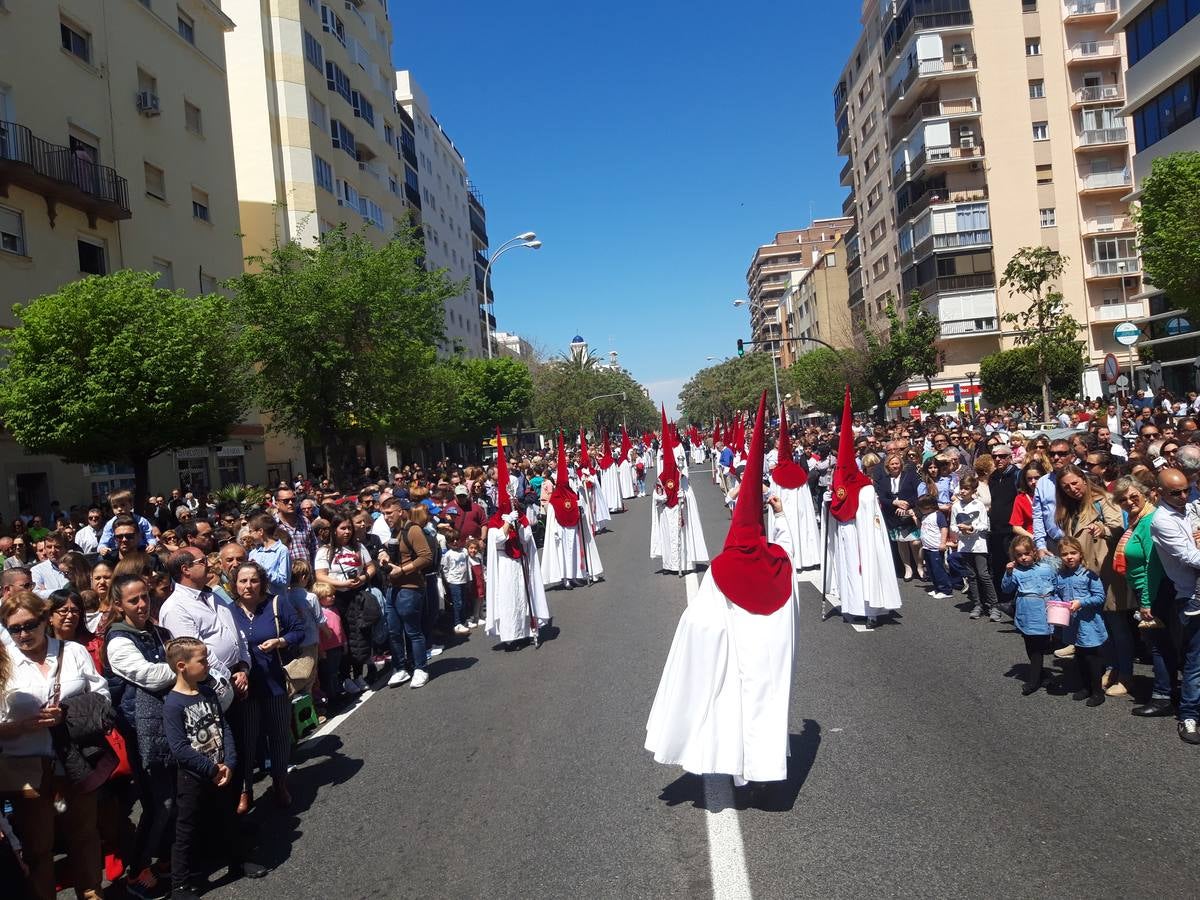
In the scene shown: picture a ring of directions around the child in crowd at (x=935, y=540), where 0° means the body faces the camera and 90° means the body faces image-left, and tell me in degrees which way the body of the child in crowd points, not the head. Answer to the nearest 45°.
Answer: approximately 45°

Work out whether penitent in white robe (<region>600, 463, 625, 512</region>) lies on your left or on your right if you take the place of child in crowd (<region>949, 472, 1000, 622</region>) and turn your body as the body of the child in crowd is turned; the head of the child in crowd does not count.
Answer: on your right

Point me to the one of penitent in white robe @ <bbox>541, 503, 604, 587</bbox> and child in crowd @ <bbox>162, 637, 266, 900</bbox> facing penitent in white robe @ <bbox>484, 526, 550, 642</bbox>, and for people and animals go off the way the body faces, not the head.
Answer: penitent in white robe @ <bbox>541, 503, 604, 587</bbox>

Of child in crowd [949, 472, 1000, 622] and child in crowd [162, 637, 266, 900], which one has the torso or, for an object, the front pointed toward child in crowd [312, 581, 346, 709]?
child in crowd [949, 472, 1000, 622]

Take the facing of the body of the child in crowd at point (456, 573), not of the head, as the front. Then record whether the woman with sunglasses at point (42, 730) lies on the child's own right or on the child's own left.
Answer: on the child's own right

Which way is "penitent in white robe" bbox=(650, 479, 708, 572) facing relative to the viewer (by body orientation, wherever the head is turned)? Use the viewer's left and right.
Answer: facing the viewer

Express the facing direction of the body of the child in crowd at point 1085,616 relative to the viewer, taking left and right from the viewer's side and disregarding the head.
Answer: facing the viewer and to the left of the viewer

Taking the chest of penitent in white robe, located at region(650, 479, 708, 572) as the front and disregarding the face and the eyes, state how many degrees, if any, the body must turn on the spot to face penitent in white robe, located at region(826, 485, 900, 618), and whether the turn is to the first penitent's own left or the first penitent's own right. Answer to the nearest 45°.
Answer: approximately 45° to the first penitent's own left

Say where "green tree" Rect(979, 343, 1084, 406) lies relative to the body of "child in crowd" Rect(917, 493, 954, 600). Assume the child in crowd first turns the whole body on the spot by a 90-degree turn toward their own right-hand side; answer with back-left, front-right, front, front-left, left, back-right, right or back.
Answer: front-right

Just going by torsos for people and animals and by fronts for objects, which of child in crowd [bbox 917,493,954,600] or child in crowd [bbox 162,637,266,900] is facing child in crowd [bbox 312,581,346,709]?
child in crowd [bbox 917,493,954,600]

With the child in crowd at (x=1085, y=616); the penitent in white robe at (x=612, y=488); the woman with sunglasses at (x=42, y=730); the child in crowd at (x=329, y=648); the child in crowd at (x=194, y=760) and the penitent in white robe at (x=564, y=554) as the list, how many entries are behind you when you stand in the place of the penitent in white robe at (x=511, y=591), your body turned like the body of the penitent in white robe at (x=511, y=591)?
2

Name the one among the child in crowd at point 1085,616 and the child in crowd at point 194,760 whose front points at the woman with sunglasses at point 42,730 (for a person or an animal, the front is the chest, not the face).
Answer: the child in crowd at point 1085,616

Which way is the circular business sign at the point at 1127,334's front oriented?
toward the camera

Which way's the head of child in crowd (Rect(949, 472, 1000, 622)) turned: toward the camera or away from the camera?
toward the camera
